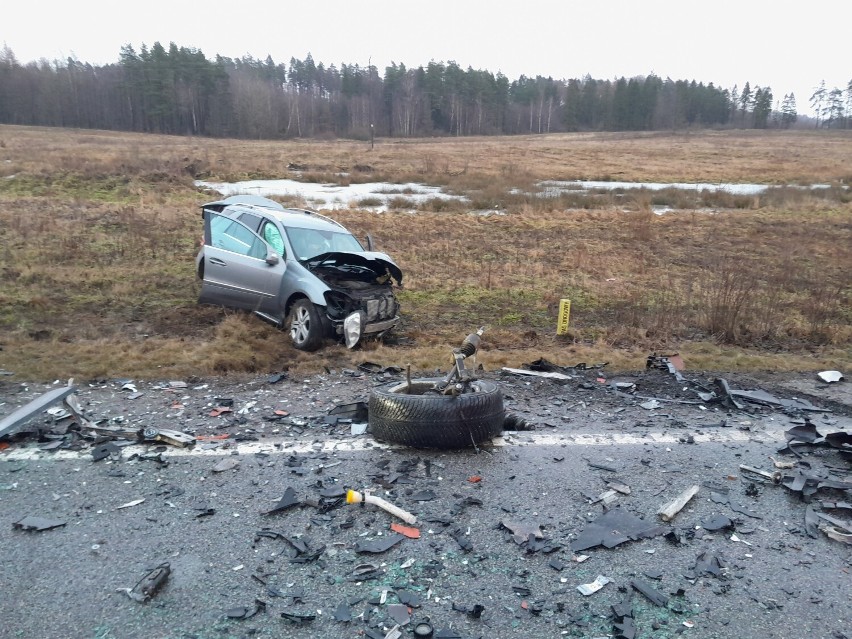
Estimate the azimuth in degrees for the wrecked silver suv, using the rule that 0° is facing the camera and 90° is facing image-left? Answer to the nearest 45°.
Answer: approximately 315°

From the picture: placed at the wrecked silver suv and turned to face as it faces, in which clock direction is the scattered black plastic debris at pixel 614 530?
The scattered black plastic debris is roughly at 1 o'clock from the wrecked silver suv.

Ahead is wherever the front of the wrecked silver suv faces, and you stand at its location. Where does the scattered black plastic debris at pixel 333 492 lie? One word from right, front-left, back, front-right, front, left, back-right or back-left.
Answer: front-right

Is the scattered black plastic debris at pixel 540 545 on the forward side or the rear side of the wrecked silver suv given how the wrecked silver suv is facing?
on the forward side

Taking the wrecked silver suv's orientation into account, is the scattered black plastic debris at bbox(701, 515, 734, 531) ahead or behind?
ahead

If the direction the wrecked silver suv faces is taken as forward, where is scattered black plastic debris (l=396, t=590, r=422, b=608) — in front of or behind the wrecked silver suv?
in front

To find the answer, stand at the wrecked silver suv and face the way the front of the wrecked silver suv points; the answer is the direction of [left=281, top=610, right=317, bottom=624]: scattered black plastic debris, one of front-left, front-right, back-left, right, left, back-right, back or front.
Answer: front-right

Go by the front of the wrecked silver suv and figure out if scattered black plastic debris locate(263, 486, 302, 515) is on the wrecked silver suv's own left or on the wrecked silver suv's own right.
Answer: on the wrecked silver suv's own right

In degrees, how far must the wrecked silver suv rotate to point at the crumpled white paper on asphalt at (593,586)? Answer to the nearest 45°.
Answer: approximately 45° to its right

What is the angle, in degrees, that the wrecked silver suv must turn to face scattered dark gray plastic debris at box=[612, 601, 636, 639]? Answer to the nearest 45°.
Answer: approximately 45° to its right

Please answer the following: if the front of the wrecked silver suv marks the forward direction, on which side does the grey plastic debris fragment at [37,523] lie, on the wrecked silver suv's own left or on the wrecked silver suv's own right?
on the wrecked silver suv's own right

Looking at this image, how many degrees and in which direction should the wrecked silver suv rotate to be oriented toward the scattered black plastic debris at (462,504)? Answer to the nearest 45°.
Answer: approximately 45° to its right
